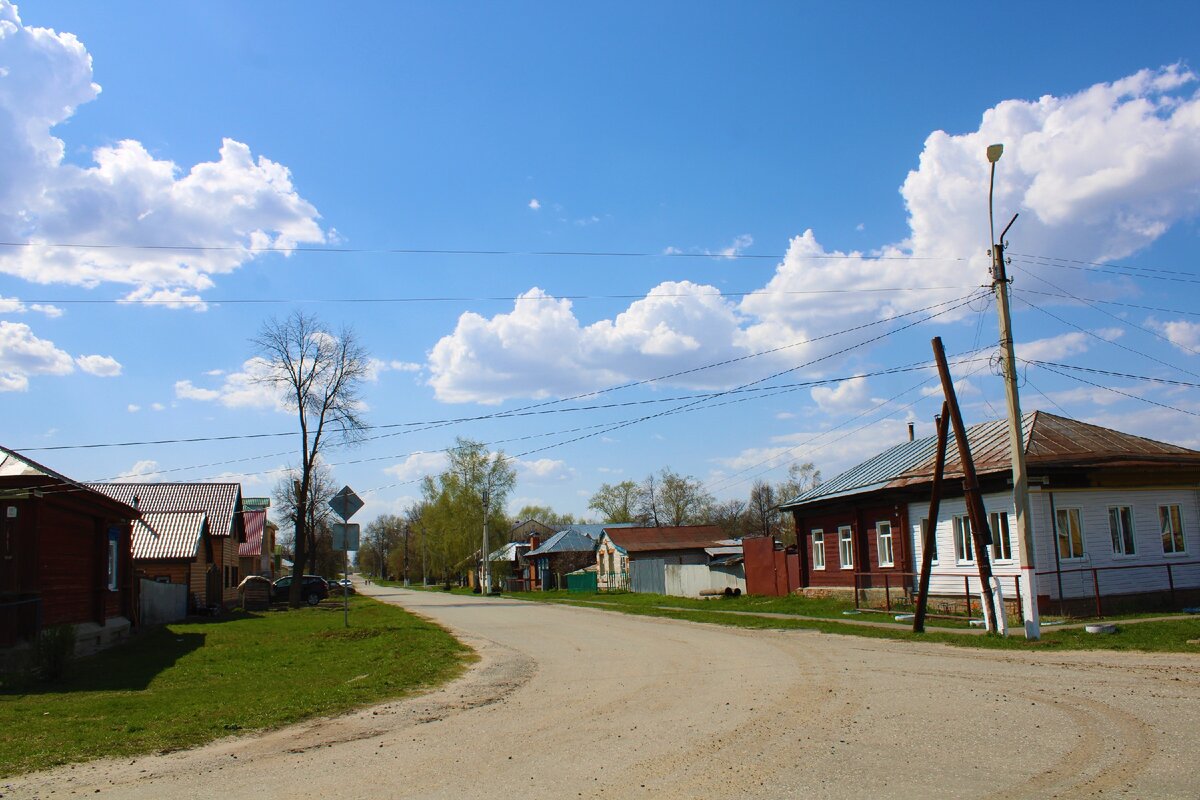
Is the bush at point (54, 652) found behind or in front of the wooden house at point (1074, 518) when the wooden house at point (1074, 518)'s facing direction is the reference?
in front

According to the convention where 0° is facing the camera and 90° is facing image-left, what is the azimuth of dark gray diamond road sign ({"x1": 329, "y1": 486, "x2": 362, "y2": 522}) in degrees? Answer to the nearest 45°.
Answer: approximately 180°

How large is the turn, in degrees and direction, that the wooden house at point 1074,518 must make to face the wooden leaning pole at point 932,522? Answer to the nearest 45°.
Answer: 0° — it already faces it

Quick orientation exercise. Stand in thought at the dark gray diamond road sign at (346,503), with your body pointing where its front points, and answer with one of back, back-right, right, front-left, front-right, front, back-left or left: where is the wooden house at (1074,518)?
right

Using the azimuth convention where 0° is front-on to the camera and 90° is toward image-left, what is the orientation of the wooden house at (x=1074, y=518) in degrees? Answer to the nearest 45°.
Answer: approximately 45°

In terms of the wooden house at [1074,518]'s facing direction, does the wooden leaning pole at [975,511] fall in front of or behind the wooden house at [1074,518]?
in front

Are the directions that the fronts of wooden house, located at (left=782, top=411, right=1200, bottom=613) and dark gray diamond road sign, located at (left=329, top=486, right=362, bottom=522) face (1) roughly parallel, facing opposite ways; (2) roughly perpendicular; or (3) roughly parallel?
roughly perpendicular

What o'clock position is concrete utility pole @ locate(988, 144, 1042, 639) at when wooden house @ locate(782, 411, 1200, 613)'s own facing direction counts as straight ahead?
The concrete utility pole is roughly at 11 o'clock from the wooden house.
